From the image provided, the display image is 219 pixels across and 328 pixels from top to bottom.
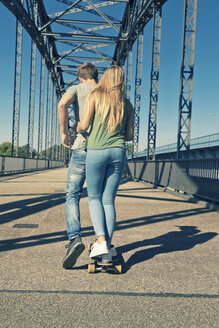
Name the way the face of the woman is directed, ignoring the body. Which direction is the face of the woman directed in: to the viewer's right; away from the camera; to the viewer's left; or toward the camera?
away from the camera

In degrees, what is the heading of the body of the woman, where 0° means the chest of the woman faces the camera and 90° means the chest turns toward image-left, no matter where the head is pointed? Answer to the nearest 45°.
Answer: approximately 180°
